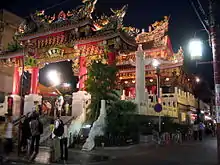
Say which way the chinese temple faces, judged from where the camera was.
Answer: facing the viewer and to the left of the viewer

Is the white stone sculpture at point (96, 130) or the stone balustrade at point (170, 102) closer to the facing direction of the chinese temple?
the white stone sculpture

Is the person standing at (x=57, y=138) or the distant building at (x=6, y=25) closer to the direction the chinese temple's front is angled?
the person standing

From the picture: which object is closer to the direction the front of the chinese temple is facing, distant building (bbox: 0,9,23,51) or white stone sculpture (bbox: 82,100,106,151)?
the white stone sculpture

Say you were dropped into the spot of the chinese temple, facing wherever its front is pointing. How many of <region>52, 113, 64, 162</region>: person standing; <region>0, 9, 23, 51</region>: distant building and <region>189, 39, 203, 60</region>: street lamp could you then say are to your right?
1

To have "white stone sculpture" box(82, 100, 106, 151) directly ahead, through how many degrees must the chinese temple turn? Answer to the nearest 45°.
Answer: approximately 45° to its left

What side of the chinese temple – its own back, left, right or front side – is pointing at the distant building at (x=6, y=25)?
right

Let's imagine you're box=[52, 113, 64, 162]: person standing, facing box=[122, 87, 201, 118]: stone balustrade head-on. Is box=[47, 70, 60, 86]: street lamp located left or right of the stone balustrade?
left
